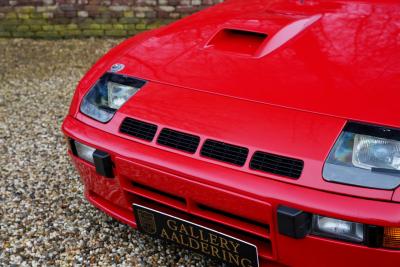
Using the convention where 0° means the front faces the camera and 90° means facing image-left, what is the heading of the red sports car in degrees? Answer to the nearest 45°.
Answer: approximately 45°
